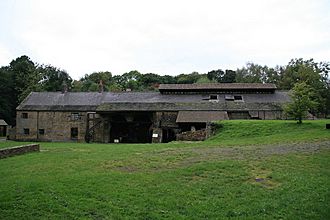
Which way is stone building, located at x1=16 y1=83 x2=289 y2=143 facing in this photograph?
toward the camera

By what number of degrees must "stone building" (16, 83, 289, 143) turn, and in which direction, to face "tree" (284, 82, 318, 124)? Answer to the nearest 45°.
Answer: approximately 45° to its left
